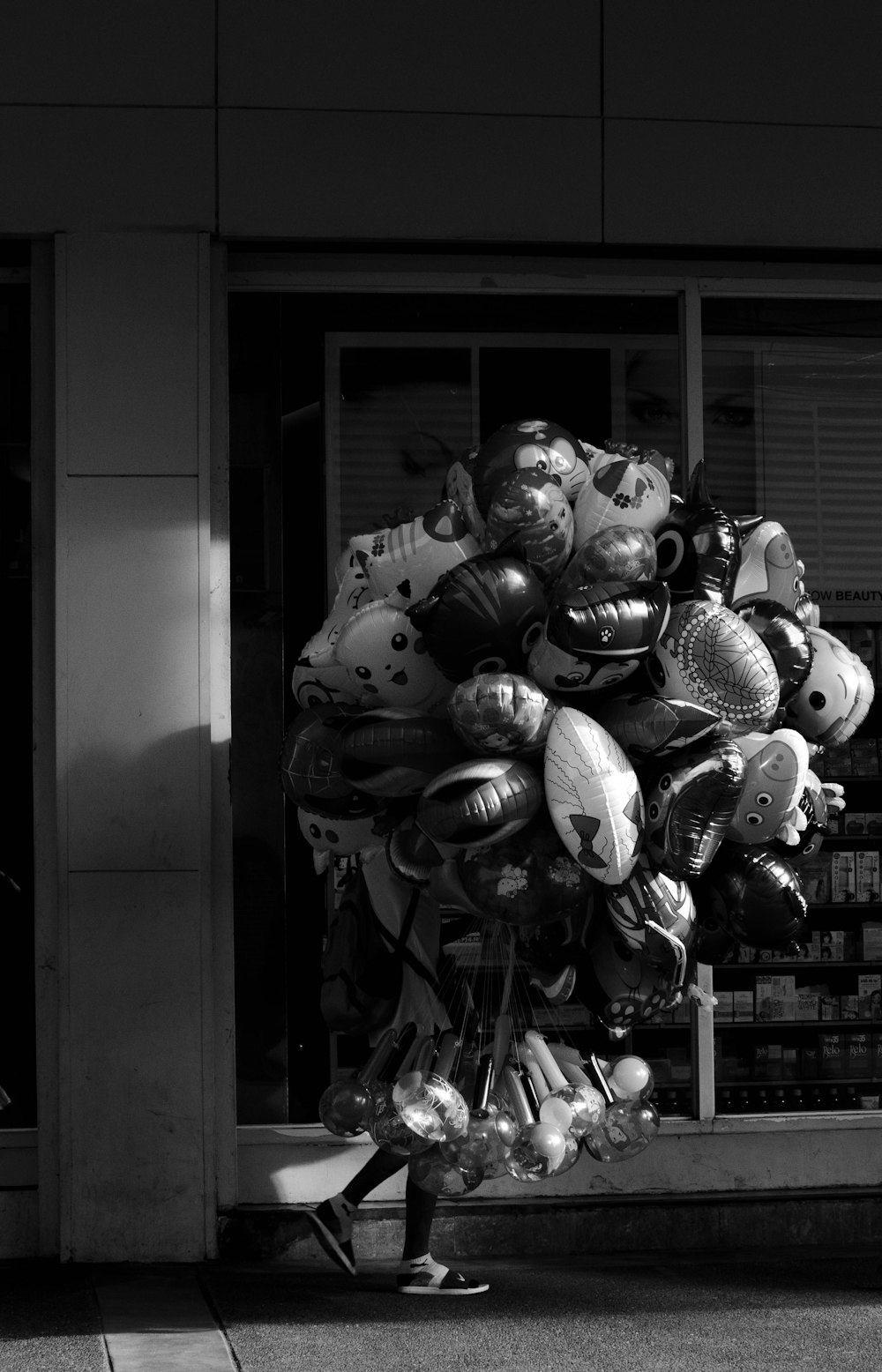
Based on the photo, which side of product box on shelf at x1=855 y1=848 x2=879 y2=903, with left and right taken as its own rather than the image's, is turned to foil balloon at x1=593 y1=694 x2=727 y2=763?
front

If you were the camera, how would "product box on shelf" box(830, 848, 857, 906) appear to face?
facing the viewer

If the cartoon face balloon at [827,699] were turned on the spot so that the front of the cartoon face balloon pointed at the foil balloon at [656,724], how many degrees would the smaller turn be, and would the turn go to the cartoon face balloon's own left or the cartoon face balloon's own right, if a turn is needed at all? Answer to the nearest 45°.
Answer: approximately 45° to the cartoon face balloon's own right

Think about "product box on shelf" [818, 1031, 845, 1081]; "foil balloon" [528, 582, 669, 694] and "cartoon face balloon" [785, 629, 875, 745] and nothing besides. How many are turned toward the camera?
3

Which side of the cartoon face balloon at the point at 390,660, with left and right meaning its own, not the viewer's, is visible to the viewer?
front

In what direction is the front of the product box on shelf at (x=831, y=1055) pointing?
toward the camera

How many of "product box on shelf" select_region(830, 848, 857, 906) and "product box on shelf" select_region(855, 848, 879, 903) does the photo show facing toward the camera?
2

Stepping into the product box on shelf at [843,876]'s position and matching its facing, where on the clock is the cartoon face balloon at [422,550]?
The cartoon face balloon is roughly at 1 o'clock from the product box on shelf.

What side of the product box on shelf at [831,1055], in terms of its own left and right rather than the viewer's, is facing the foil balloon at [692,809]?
front

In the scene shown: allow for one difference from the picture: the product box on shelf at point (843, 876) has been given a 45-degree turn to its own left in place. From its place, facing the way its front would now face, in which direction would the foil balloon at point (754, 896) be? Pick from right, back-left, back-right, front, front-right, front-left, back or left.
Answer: front-right

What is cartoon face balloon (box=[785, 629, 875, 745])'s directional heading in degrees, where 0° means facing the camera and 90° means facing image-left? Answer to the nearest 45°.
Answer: approximately 0°

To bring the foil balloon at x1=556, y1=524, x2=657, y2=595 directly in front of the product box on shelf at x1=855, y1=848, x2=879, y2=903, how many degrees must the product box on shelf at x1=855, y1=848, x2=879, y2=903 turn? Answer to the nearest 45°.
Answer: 0° — it already faces it
